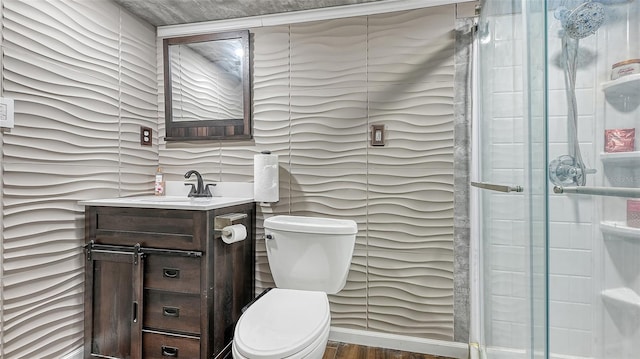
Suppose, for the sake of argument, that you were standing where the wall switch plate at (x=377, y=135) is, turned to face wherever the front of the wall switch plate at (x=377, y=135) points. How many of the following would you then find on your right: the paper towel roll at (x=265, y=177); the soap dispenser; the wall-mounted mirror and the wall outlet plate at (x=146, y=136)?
4

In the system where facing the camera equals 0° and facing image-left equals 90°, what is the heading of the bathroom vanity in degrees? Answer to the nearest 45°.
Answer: approximately 45°

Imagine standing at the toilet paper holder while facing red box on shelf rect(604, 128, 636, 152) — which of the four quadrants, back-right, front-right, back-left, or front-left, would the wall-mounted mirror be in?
back-left

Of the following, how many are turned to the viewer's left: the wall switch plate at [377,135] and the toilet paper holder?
0

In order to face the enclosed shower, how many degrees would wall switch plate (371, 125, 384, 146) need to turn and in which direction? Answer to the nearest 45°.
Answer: approximately 45° to its left

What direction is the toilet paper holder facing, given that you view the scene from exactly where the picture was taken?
facing the viewer and to the right of the viewer

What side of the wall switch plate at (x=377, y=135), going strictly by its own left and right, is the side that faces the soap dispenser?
right

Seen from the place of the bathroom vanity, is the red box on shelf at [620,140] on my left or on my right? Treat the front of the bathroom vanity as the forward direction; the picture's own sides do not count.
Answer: on my left

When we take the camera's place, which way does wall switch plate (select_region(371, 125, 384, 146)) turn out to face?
facing the viewer

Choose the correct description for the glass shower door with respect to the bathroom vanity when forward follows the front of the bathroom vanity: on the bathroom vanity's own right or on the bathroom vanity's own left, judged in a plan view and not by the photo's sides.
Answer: on the bathroom vanity's own left

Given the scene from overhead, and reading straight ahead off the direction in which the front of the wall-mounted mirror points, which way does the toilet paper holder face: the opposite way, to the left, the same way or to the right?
to the left

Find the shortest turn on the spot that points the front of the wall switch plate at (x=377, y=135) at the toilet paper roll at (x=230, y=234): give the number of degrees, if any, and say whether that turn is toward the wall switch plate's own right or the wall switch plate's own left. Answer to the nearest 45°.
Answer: approximately 45° to the wall switch plate's own right
